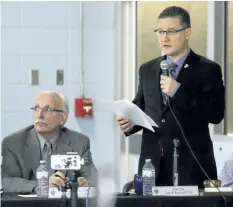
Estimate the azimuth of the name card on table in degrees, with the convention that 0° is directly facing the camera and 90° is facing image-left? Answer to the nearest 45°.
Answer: approximately 0°

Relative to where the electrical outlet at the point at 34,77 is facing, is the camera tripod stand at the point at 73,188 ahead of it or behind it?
ahead

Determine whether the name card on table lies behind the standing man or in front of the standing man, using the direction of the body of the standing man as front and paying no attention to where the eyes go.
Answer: in front

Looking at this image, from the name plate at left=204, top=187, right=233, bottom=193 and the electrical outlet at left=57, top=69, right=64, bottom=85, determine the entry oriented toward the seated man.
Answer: the electrical outlet

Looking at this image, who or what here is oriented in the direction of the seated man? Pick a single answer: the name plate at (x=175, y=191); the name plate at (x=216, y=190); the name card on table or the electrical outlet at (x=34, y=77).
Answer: the electrical outlet

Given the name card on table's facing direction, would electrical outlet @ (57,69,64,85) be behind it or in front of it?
behind

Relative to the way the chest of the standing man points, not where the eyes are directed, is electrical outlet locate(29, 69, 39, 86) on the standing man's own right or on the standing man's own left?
on the standing man's own right

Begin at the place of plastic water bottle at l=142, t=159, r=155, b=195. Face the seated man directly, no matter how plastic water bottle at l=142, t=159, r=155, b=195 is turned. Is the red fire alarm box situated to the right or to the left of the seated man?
right
